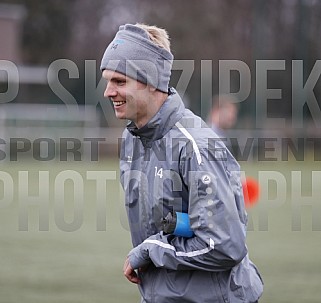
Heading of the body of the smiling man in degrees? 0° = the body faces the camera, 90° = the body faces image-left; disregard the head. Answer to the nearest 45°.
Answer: approximately 45°
